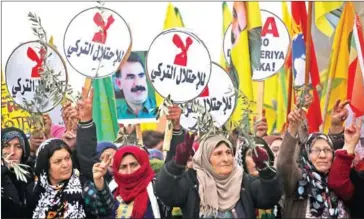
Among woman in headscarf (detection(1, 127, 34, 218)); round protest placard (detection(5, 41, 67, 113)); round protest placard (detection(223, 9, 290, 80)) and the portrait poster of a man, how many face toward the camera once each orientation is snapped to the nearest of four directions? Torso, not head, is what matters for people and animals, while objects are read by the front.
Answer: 4

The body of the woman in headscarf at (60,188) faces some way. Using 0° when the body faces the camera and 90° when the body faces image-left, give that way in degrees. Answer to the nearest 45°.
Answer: approximately 315°

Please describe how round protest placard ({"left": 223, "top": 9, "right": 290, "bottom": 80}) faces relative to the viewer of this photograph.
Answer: facing the viewer

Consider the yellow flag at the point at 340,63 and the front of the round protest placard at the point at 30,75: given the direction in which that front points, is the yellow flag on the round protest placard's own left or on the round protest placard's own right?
on the round protest placard's own left

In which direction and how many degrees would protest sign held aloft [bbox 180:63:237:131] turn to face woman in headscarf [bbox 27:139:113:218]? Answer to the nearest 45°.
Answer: approximately 45° to its right

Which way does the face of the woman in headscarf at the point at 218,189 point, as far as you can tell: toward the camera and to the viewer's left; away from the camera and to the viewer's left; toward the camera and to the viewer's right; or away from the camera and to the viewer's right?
toward the camera and to the viewer's right

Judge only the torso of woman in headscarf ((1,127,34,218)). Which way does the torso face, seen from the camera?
toward the camera

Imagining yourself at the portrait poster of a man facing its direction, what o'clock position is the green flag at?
The green flag is roughly at 3 o'clock from the portrait poster of a man.

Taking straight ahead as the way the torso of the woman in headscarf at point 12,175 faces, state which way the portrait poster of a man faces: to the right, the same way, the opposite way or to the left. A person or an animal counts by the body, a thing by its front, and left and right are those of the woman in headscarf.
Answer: the same way

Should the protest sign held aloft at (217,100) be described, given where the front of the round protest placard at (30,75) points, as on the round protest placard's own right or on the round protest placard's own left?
on the round protest placard's own left

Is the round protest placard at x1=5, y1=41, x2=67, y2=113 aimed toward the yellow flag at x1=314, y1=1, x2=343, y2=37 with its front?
no
